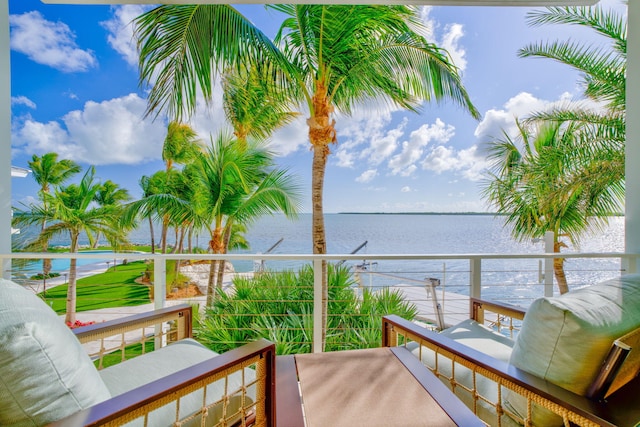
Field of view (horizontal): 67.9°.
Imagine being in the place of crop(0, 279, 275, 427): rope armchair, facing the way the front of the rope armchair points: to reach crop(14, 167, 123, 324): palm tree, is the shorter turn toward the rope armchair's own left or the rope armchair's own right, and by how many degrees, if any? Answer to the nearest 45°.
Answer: approximately 45° to the rope armchair's own left

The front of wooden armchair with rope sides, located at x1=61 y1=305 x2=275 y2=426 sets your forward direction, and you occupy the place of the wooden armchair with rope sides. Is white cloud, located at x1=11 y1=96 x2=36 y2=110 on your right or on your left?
on your left

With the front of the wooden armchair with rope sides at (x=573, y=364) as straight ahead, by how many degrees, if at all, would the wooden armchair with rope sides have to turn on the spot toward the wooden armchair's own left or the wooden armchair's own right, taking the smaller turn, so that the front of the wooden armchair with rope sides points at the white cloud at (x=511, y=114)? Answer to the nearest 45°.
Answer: approximately 45° to the wooden armchair's own right

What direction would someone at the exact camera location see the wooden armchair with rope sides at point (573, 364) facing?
facing away from the viewer and to the left of the viewer

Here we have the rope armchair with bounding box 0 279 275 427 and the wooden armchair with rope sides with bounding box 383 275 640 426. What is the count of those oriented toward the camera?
0

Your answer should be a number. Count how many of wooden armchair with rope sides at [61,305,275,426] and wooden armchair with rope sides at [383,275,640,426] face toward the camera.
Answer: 0

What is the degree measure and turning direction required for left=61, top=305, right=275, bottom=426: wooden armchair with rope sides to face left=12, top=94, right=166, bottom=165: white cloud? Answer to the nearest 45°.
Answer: approximately 45° to its left

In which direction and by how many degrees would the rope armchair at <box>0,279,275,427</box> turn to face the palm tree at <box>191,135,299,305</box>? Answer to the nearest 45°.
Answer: approximately 45° to its left

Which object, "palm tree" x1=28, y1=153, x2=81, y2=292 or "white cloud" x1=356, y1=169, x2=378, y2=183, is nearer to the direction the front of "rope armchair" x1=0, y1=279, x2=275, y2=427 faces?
the white cloud

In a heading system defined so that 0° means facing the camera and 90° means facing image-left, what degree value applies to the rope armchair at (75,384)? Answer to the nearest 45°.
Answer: approximately 225°
